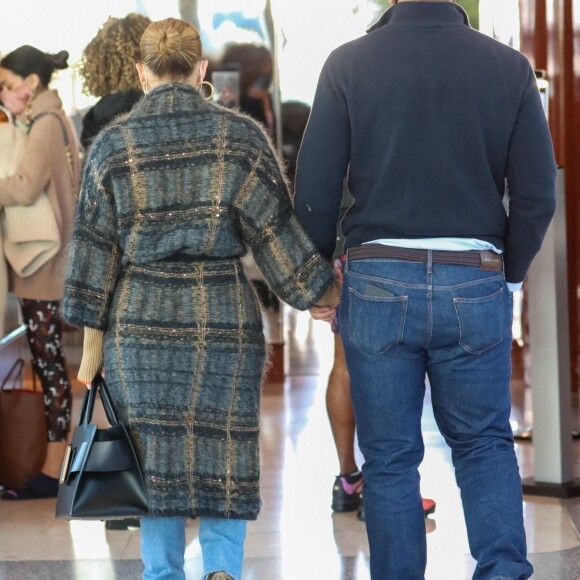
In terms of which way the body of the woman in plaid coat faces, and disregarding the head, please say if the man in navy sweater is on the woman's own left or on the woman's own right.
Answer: on the woman's own right

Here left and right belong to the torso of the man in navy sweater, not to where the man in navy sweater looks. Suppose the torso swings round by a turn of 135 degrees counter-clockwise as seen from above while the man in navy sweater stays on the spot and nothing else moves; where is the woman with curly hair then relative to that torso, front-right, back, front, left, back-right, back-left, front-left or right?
right

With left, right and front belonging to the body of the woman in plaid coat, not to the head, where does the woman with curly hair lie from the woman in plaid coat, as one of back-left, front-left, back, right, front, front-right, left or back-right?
front

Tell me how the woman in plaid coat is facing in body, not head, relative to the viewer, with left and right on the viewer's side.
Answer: facing away from the viewer

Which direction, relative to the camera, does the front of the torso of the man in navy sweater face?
away from the camera

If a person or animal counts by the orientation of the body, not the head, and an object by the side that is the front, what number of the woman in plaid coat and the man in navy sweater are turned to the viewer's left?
0

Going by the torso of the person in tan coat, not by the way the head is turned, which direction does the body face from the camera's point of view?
to the viewer's left

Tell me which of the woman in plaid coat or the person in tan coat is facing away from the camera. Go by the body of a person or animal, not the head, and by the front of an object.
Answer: the woman in plaid coat

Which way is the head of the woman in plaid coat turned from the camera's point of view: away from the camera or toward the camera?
away from the camera

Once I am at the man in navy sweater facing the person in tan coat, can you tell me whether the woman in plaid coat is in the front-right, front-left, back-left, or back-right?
front-left

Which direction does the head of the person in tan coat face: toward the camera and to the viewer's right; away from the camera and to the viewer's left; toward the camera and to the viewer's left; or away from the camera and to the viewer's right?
toward the camera and to the viewer's left

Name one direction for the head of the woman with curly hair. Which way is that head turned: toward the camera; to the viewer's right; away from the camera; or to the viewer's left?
away from the camera

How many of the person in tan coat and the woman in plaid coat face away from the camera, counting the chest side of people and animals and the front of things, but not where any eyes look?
1

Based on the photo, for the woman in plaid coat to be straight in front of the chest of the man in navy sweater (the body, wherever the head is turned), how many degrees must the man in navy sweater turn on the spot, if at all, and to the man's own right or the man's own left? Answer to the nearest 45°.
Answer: approximately 90° to the man's own left
